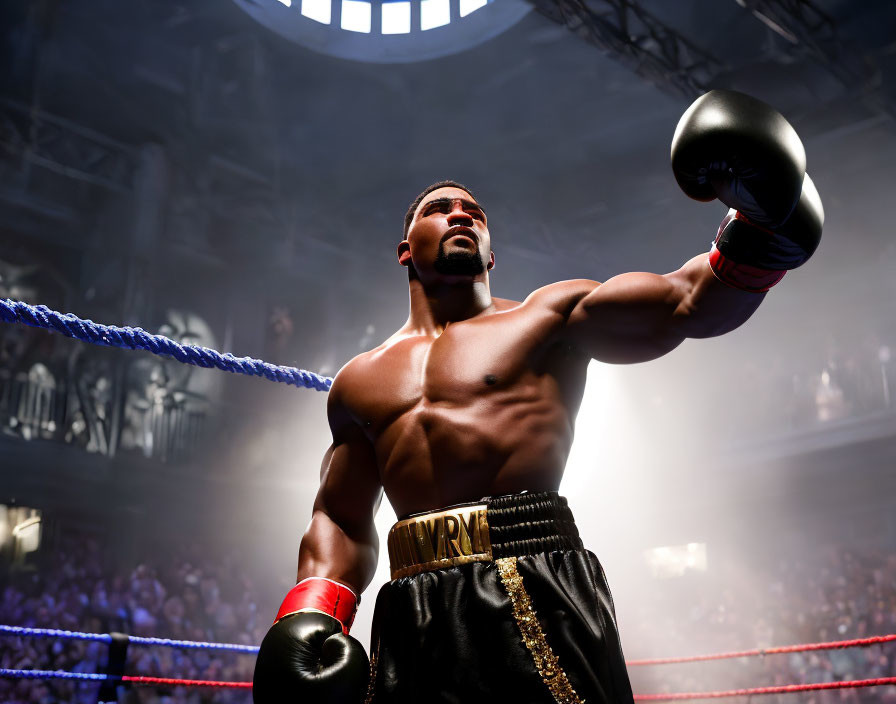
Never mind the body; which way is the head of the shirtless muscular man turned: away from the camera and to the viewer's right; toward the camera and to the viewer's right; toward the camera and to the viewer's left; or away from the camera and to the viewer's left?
toward the camera and to the viewer's right

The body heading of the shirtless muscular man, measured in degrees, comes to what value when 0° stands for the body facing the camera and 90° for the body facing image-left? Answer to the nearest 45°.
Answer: approximately 45°
